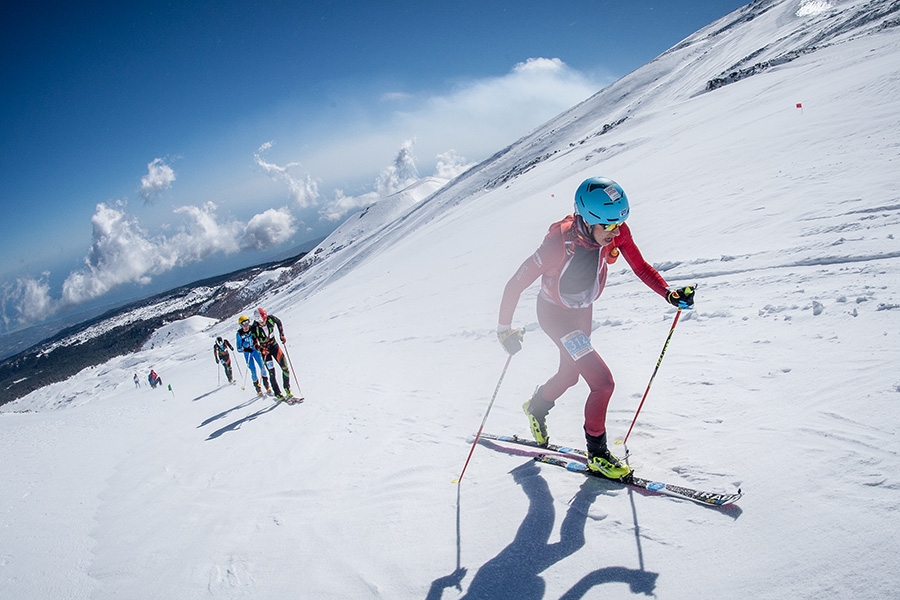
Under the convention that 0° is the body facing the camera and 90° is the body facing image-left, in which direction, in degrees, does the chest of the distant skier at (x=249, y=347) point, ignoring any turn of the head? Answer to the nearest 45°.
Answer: approximately 315°

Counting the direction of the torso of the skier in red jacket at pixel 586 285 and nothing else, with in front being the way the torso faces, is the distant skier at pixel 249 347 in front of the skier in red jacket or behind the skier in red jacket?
behind

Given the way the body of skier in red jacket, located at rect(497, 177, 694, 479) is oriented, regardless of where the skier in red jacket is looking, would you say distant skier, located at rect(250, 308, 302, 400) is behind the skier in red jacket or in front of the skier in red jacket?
behind

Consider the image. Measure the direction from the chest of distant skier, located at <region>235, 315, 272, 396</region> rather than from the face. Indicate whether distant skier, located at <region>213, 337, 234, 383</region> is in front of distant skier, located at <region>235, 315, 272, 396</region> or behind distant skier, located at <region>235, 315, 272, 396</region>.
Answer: behind

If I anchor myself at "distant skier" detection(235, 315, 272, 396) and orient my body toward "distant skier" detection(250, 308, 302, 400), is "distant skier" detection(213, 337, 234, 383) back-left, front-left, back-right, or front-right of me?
back-left

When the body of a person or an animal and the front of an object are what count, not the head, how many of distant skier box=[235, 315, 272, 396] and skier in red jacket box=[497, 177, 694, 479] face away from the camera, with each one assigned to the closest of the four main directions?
0

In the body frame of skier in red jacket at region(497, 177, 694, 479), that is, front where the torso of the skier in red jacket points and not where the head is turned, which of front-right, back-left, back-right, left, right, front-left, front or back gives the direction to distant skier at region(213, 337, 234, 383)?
back

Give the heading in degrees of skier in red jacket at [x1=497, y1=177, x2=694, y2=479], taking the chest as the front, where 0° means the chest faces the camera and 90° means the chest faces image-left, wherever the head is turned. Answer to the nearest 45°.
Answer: approximately 315°

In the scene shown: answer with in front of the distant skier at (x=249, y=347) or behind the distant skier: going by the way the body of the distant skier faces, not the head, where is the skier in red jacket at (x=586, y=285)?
in front
